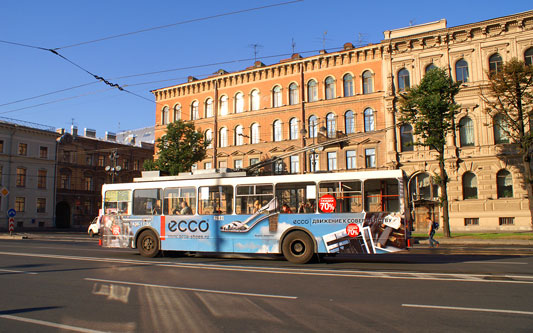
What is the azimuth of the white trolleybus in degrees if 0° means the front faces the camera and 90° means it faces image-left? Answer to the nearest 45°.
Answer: approximately 90°
